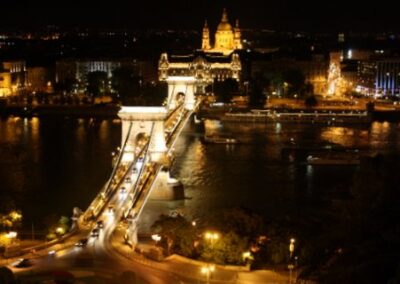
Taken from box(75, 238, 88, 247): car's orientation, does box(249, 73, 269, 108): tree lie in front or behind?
behind

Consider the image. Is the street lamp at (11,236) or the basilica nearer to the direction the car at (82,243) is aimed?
the street lamp

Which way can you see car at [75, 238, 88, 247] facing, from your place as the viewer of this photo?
facing the viewer and to the left of the viewer

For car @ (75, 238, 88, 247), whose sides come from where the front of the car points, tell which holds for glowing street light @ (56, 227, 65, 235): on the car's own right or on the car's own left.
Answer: on the car's own right

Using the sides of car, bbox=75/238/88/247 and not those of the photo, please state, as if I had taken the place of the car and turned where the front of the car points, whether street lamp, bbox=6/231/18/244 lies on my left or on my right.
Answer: on my right

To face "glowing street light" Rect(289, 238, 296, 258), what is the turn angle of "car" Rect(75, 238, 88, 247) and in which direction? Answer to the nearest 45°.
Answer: approximately 90° to its left

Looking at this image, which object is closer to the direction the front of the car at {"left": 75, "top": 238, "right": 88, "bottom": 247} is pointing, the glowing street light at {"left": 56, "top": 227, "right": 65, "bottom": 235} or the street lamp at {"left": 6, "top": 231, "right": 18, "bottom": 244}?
the street lamp

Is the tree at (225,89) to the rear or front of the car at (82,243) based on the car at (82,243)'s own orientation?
to the rear

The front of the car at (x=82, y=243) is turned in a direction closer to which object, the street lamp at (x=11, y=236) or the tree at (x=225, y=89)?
the street lamp

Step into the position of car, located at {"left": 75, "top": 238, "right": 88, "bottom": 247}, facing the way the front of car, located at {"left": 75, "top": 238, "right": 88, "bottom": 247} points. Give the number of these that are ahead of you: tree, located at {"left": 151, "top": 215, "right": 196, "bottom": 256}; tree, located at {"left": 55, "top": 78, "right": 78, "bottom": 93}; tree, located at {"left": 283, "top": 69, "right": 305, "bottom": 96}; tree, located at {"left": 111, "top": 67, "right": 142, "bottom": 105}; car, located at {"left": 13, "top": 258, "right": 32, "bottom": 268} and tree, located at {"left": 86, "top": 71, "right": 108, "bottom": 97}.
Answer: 1

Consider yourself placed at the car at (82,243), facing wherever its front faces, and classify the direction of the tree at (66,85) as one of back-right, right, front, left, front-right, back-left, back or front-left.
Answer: back-right

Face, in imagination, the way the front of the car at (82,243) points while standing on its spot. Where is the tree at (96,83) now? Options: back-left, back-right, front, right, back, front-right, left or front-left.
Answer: back-right

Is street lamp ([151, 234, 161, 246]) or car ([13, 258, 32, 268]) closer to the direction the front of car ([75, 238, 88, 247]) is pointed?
the car

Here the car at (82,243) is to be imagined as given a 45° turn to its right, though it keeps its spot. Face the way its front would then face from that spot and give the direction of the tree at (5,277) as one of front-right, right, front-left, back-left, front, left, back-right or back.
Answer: left

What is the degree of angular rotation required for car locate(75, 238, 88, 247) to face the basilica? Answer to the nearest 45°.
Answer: approximately 135° to its right

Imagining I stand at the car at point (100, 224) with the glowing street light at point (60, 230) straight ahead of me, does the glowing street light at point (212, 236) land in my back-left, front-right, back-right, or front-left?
back-left

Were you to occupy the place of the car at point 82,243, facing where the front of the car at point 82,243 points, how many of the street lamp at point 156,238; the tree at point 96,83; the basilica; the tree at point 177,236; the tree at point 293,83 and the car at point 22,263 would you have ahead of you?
1

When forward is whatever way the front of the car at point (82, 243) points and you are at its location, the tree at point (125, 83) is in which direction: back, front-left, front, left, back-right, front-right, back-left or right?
back-right
